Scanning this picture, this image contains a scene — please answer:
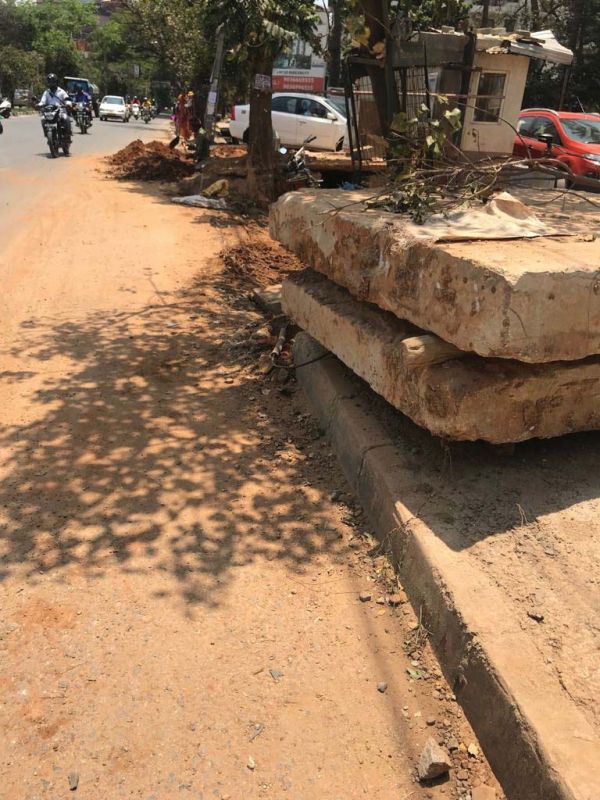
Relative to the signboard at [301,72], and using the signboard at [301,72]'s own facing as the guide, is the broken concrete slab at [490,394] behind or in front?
in front

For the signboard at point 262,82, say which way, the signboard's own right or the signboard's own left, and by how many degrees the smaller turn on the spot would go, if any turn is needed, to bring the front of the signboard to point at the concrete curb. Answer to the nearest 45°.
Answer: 0° — it already faces it

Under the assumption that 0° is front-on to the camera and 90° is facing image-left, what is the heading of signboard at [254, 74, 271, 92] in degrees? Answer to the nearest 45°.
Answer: approximately 0°

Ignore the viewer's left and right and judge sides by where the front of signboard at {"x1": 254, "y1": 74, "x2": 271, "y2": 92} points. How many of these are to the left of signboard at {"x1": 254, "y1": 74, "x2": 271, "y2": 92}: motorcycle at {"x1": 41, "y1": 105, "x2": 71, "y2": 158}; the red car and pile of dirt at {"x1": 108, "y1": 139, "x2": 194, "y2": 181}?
1

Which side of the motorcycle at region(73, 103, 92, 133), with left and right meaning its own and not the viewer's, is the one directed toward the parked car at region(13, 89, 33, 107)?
back

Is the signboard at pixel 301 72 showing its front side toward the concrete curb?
yes

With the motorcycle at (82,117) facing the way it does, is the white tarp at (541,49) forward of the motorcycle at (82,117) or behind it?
forward

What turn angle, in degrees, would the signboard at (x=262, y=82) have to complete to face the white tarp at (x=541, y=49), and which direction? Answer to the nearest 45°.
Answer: approximately 90° to its left

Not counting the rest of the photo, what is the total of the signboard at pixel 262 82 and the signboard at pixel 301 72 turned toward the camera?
2
